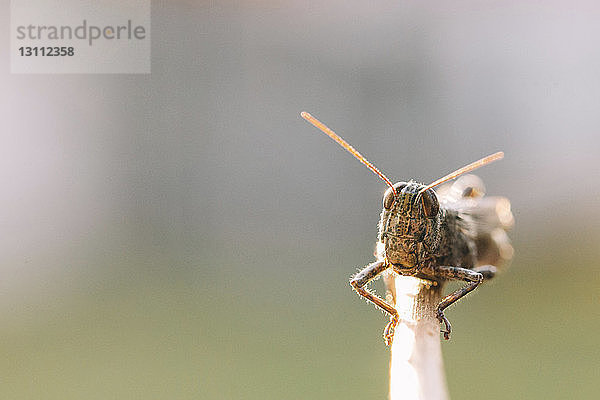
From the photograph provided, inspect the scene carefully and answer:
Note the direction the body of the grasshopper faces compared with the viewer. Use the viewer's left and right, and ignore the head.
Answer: facing the viewer and to the left of the viewer
